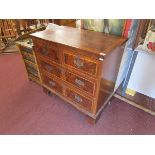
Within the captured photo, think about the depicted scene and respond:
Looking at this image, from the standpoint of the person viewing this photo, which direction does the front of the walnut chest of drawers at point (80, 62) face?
facing the viewer and to the left of the viewer
